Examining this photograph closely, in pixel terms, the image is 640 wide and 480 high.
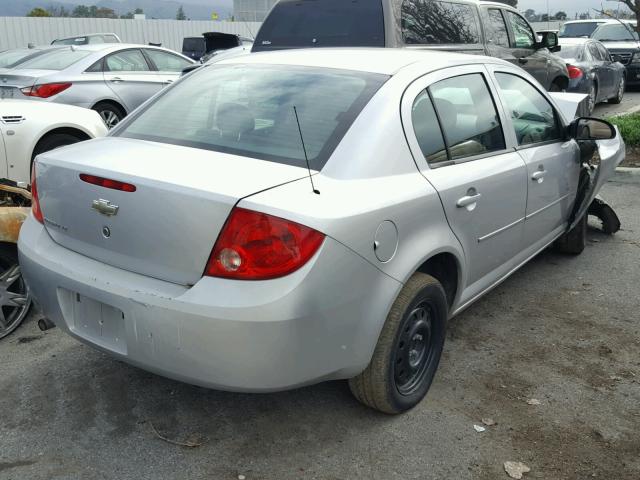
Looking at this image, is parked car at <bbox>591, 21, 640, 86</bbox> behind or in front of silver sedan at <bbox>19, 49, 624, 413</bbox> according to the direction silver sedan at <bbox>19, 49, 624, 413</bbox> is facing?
in front

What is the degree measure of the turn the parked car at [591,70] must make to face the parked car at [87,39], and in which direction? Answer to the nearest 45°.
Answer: approximately 135° to its left

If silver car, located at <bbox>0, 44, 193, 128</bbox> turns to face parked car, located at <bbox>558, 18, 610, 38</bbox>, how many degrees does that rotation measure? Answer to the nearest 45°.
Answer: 0° — it already faces it

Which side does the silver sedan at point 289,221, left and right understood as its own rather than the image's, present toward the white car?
left

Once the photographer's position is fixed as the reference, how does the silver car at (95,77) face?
facing away from the viewer and to the right of the viewer

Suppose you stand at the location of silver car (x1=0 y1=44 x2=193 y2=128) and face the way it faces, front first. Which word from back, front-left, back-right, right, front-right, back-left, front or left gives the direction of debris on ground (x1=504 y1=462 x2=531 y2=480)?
back-right

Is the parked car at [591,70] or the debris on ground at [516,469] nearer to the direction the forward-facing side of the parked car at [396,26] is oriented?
the parked car

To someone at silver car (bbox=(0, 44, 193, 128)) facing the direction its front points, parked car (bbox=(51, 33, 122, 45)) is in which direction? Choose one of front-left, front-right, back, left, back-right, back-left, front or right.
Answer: front-left

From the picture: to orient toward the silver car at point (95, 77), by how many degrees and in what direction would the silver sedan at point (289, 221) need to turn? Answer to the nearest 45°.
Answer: approximately 90° to its left

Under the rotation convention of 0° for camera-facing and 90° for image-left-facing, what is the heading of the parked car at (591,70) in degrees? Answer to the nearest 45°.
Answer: approximately 225°

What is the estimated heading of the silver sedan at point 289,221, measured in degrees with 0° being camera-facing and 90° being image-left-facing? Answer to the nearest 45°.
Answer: approximately 225°
